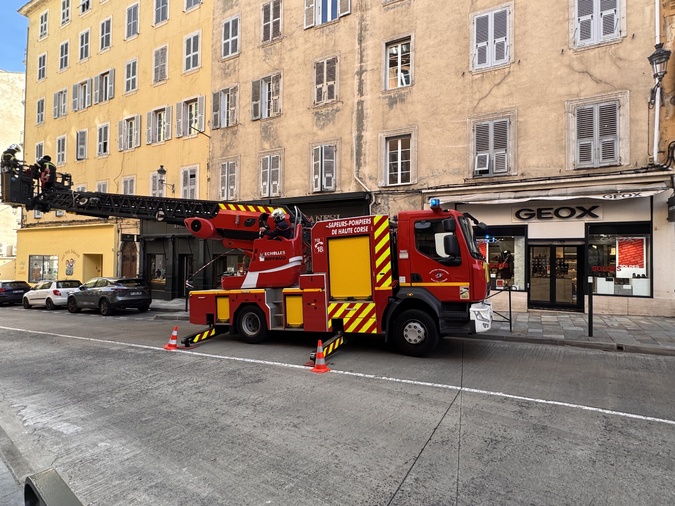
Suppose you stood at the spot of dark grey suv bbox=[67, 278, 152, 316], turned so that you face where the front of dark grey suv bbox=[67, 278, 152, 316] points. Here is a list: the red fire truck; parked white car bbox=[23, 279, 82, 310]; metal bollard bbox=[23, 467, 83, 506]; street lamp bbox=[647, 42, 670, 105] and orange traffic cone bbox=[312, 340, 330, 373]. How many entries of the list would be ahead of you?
1

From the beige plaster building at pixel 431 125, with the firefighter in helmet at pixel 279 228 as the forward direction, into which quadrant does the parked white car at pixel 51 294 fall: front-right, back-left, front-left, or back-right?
front-right

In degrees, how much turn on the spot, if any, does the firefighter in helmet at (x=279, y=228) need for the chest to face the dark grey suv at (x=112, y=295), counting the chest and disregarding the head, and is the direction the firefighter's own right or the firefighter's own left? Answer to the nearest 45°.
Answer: approximately 45° to the firefighter's own right

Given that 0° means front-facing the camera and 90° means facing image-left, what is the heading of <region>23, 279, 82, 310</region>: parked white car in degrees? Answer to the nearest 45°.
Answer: approximately 135°

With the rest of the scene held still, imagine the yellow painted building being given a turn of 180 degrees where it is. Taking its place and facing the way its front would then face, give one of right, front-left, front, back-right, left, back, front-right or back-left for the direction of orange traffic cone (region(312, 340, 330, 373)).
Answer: back-right

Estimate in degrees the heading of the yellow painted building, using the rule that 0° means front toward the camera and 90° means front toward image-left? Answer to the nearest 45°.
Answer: approximately 45°

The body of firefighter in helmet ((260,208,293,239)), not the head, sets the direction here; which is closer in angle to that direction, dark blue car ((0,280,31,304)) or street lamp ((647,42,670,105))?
the dark blue car

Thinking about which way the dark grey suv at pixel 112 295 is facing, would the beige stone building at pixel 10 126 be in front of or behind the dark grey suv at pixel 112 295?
in front

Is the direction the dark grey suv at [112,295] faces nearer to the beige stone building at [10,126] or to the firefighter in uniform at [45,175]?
the beige stone building

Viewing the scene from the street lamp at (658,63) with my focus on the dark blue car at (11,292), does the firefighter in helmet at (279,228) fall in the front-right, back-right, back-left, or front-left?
front-left

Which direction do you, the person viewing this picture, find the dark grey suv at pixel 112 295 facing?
facing away from the viewer and to the left of the viewer

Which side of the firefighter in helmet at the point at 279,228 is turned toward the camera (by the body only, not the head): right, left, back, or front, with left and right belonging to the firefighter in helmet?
left

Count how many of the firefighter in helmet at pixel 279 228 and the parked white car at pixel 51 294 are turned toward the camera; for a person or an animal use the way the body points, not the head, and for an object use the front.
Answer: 0

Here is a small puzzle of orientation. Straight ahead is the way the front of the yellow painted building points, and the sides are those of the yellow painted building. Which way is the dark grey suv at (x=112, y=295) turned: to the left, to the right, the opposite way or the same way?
to the right

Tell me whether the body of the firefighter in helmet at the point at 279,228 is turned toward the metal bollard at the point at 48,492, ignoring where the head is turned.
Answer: no

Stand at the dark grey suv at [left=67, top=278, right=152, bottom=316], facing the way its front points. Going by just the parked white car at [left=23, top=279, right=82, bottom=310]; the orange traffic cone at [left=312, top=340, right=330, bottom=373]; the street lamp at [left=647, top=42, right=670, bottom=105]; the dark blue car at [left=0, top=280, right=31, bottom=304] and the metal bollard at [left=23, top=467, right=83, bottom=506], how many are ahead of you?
2
